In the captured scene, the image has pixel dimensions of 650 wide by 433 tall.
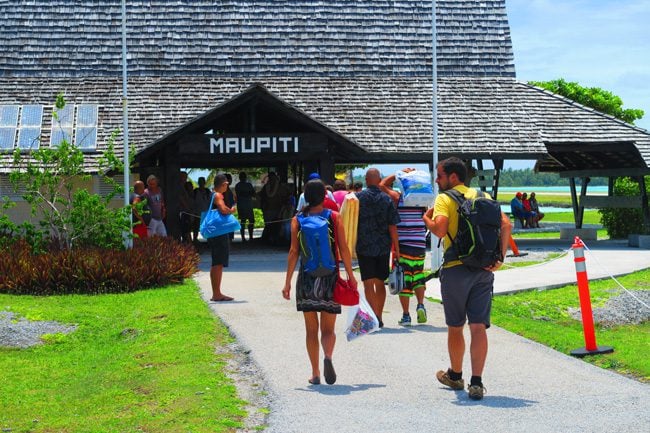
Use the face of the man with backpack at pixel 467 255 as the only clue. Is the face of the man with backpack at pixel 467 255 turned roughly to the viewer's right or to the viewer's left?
to the viewer's left

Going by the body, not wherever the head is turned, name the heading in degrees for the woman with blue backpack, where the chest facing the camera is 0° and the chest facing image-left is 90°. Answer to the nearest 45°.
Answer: approximately 180°

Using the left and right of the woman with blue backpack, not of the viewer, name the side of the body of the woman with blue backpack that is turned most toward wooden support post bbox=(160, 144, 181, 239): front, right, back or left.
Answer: front

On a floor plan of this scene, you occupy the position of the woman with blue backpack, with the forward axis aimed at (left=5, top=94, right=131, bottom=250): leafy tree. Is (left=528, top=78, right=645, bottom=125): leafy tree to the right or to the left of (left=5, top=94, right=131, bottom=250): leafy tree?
right

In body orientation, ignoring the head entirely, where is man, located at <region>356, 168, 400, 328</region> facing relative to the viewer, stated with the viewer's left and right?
facing away from the viewer

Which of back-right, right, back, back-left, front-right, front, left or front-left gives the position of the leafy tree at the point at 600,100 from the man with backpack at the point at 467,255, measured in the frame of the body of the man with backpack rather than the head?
front-right

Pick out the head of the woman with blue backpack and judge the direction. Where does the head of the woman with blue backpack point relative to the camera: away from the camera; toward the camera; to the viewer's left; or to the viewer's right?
away from the camera

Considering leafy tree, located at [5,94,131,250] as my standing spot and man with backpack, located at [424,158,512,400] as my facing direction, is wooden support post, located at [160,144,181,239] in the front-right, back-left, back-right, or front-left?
back-left
